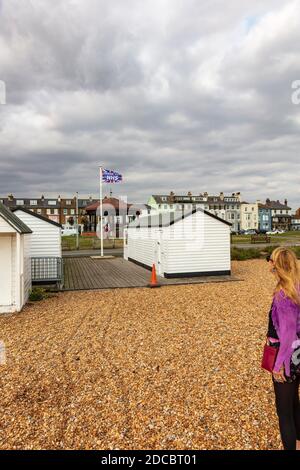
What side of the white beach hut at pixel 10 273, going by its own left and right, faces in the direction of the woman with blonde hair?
front

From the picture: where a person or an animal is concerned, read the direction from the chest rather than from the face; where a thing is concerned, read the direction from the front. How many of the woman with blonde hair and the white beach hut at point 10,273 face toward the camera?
1

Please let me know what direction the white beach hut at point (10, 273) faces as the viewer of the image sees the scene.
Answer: facing the viewer

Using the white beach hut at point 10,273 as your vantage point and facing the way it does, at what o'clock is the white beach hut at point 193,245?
the white beach hut at point 193,245 is roughly at 8 o'clock from the white beach hut at point 10,273.

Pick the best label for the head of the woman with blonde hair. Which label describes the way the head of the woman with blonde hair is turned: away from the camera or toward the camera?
away from the camera

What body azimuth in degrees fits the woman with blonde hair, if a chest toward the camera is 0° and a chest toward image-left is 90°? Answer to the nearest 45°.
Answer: approximately 90°

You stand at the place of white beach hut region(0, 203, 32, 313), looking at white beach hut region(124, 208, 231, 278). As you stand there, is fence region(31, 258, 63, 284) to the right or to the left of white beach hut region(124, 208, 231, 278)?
left

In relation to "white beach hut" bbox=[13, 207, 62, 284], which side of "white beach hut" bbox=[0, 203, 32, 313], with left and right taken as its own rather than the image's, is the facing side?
back

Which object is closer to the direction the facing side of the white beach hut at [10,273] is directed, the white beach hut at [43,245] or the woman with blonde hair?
the woman with blonde hair

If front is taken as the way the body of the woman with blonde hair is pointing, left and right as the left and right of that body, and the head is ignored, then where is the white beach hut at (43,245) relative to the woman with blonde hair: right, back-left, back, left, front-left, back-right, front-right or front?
front-right

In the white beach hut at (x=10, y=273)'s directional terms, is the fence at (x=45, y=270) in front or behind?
behind
